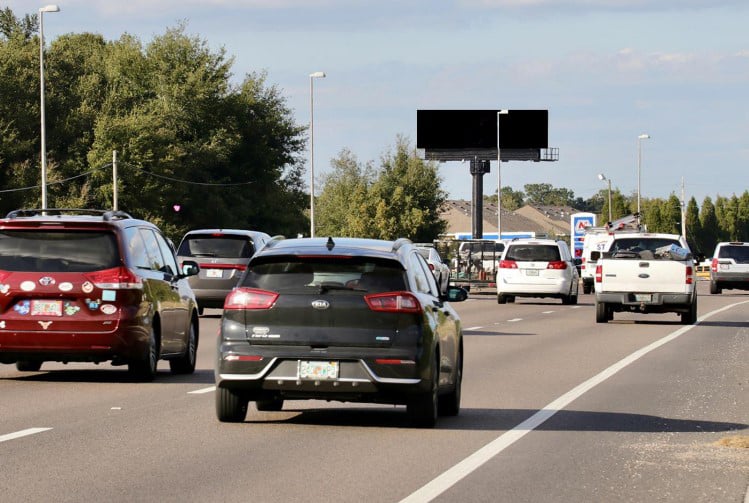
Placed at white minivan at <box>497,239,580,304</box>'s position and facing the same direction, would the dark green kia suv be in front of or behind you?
behind

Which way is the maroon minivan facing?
away from the camera

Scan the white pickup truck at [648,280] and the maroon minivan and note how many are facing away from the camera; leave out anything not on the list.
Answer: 2

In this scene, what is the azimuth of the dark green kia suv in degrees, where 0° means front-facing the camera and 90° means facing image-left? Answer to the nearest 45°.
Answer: approximately 180°

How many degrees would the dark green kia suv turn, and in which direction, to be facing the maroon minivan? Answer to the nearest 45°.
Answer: approximately 45° to its left

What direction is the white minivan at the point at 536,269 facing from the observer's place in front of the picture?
facing away from the viewer

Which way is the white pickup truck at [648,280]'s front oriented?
away from the camera
